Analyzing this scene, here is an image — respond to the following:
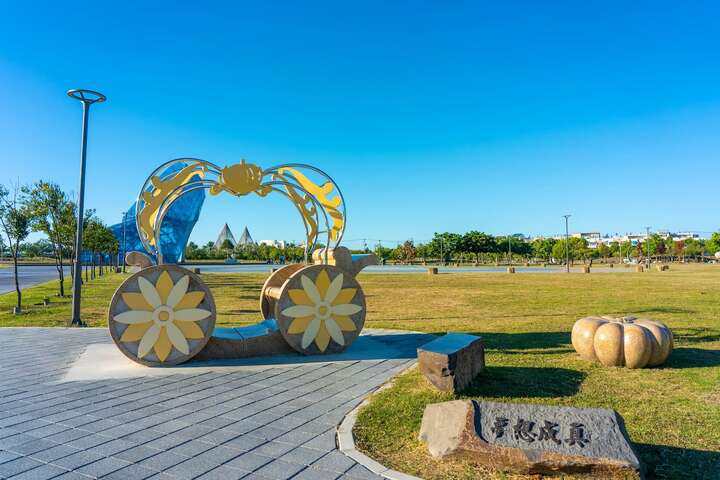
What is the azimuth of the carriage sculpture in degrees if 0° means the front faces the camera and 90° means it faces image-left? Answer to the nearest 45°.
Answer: approximately 270°

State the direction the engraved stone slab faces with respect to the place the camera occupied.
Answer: facing the viewer

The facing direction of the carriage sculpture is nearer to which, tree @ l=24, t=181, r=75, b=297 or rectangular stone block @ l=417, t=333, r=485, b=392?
the rectangular stone block

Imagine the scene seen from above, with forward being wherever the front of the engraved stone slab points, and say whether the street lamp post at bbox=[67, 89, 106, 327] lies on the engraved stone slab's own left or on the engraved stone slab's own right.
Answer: on the engraved stone slab's own right

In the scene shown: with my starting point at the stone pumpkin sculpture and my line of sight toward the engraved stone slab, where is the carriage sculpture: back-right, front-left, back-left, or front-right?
front-right

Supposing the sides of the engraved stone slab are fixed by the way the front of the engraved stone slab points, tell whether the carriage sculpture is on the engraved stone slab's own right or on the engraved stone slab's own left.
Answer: on the engraved stone slab's own right

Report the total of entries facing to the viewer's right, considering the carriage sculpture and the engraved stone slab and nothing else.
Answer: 1

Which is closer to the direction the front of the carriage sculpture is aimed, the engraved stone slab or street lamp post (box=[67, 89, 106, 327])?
the engraved stone slab

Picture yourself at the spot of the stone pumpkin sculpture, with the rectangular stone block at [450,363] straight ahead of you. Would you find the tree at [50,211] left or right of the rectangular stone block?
right

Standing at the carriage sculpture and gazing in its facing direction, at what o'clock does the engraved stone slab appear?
The engraved stone slab is roughly at 2 o'clock from the carriage sculpture.

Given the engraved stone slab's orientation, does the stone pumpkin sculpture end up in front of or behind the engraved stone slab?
behind
